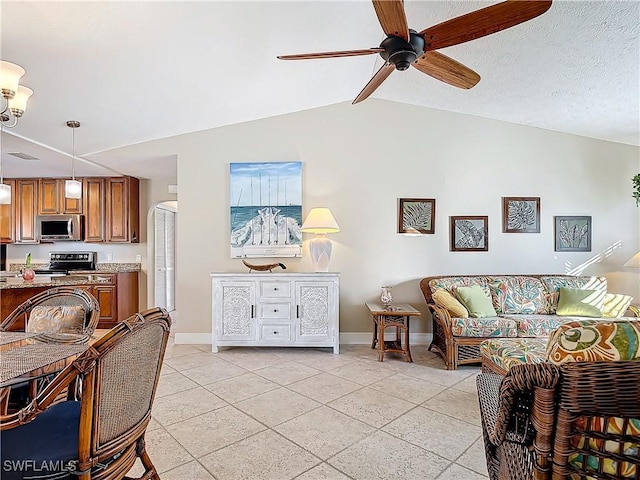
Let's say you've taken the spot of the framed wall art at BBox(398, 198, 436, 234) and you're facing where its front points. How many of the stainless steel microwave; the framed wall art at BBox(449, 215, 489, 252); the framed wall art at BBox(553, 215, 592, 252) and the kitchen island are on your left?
2

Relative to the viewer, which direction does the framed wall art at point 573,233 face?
toward the camera

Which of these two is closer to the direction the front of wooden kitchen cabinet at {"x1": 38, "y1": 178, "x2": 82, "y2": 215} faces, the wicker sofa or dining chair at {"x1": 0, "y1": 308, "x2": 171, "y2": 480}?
the dining chair

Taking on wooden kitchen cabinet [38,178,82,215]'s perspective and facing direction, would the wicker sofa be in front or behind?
in front

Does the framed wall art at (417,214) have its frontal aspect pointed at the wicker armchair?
yes

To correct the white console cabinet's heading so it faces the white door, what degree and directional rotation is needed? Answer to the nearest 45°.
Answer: approximately 135° to its right

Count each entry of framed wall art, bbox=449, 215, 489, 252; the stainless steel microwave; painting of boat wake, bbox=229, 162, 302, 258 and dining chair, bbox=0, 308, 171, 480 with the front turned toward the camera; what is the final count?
3

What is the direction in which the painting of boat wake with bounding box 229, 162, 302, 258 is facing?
toward the camera

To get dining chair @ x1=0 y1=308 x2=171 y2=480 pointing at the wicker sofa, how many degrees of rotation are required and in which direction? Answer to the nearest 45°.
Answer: approximately 135° to its right

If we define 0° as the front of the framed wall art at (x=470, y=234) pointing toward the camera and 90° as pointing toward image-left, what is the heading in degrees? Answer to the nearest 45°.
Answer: approximately 0°

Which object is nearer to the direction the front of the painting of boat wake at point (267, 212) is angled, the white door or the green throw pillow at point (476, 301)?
the green throw pillow

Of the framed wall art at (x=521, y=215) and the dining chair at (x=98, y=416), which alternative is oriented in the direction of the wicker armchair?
the framed wall art

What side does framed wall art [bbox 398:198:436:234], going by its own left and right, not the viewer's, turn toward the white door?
right

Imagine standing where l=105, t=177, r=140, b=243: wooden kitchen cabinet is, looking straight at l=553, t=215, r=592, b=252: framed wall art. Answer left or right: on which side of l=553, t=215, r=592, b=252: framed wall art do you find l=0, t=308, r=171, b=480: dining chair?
right

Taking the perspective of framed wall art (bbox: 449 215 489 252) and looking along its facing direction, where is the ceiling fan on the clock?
The ceiling fan is roughly at 12 o'clock from the framed wall art.

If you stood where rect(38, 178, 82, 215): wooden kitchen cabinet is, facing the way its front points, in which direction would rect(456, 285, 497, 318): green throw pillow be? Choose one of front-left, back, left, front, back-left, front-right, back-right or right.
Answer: front-left
